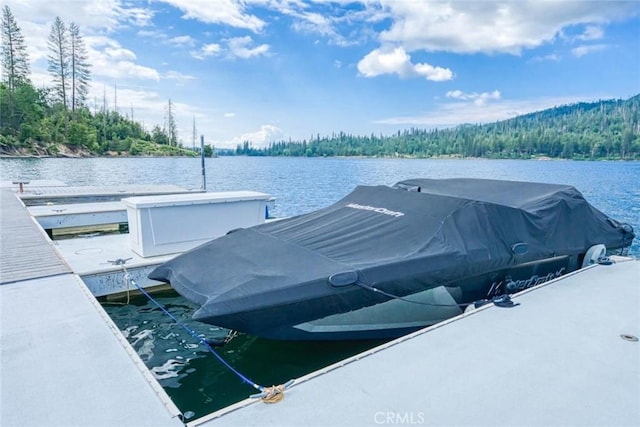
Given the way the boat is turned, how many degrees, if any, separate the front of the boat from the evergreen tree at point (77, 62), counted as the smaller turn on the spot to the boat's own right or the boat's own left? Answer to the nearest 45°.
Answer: approximately 90° to the boat's own right

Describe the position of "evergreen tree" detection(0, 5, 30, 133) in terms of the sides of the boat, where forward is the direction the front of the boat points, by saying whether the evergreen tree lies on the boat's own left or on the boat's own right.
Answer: on the boat's own right

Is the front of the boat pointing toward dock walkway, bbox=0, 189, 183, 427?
yes

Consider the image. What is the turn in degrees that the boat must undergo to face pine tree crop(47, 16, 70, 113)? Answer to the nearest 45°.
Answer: approximately 90° to its right

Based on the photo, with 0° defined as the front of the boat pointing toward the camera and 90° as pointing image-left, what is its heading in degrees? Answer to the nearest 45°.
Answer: approximately 45°

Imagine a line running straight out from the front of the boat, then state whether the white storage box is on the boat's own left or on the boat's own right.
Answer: on the boat's own right

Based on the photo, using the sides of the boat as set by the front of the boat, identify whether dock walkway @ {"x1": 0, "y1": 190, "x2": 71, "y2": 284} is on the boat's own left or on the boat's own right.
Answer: on the boat's own right
